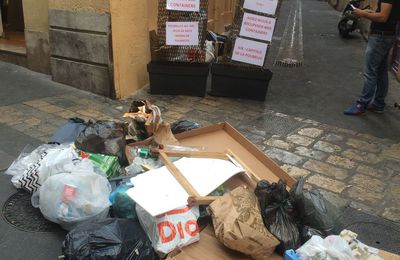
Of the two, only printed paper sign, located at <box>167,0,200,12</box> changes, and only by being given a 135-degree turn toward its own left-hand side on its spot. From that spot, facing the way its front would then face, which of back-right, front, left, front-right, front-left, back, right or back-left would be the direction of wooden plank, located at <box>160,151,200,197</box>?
back-right

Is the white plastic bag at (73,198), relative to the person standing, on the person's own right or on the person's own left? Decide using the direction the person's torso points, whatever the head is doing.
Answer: on the person's own left

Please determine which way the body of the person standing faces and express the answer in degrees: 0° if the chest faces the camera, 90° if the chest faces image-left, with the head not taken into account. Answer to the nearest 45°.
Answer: approximately 90°

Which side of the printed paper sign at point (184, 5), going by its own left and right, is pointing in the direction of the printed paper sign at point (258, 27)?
left

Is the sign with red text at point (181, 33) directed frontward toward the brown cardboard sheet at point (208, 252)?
yes

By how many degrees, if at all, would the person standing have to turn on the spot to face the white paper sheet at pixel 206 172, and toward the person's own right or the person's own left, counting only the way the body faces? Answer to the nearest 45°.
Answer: approximately 90° to the person's own left

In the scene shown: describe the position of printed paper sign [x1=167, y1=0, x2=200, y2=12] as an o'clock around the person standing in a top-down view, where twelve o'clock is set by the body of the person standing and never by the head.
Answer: The printed paper sign is roughly at 12 o'clock from the person standing.

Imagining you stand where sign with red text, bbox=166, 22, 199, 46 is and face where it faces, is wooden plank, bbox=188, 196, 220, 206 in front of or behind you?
in front

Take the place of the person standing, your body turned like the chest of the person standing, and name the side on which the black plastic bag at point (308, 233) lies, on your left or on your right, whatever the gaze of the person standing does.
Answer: on your left

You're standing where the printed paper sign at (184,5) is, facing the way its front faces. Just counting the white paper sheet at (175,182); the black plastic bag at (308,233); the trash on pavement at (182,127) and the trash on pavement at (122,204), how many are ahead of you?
4

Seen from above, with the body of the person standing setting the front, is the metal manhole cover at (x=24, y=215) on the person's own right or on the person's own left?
on the person's own left

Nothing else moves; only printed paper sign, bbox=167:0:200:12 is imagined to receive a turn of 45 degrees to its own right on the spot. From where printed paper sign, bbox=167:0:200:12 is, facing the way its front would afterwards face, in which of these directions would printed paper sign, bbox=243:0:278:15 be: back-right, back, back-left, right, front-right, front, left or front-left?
back-left

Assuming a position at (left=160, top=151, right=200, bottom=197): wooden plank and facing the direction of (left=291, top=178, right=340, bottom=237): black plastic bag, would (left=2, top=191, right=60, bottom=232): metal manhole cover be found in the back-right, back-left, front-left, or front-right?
back-right
